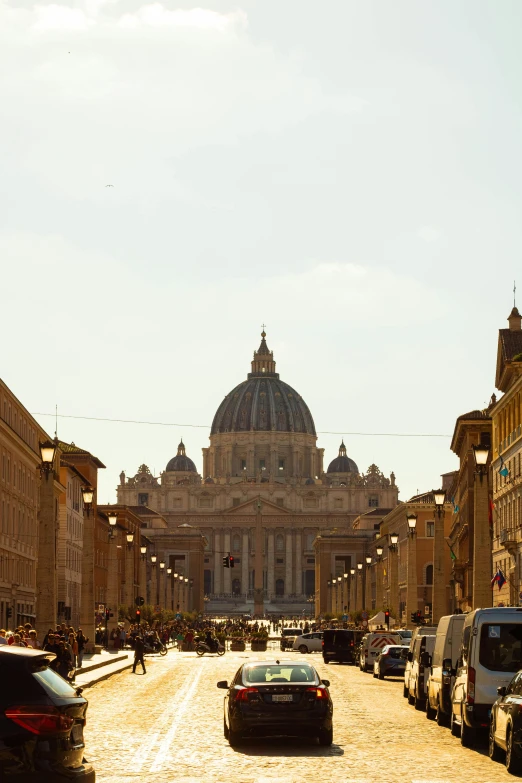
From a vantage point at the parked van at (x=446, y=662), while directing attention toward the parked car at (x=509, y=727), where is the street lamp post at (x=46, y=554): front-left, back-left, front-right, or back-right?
back-right

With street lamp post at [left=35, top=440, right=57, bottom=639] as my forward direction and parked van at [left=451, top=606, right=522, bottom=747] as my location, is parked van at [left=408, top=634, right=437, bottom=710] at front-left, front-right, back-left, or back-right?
front-right

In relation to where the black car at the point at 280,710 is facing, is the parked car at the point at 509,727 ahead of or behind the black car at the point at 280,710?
behind

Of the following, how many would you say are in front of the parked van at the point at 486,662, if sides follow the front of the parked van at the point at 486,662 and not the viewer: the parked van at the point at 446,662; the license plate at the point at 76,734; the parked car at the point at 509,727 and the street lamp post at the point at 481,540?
2

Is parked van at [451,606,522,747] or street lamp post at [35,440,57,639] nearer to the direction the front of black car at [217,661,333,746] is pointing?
the street lamp post

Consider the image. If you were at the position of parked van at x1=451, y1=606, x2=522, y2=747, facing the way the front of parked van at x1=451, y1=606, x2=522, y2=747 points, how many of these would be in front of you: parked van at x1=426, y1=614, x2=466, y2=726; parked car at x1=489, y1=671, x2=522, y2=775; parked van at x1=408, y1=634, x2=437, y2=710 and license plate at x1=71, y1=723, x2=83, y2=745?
2

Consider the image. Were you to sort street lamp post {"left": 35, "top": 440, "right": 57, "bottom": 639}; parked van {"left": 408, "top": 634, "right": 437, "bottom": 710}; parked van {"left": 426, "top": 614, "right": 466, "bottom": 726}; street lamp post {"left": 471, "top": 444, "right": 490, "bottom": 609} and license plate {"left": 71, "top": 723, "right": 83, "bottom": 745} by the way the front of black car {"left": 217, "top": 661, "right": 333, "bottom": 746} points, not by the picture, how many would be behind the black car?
1

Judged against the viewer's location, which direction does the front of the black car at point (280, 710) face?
facing away from the viewer
